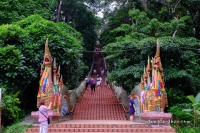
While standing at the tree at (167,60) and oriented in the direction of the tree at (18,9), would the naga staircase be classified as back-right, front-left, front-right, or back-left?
front-left

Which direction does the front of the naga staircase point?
toward the camera

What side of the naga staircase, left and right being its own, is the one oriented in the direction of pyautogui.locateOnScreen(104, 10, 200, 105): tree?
left
